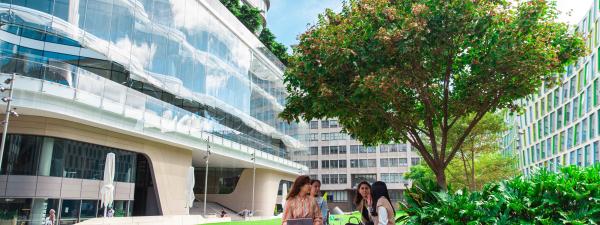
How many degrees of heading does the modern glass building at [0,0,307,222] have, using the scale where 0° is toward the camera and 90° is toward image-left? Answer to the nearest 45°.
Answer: approximately 315°
